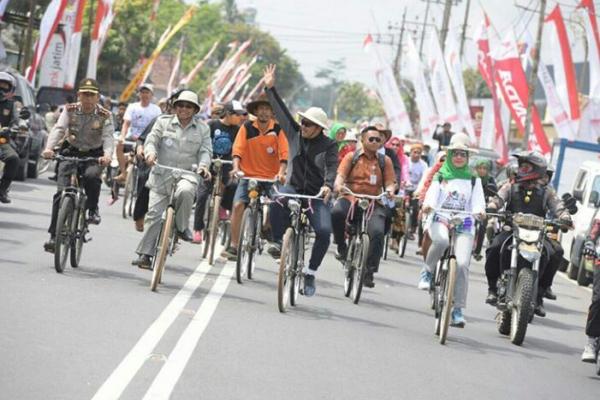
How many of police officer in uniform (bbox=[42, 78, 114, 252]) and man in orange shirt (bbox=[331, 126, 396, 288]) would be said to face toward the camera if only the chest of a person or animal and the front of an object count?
2

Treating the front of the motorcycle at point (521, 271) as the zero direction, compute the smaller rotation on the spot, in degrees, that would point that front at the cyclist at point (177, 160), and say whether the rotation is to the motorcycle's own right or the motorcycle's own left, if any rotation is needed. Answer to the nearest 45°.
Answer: approximately 90° to the motorcycle's own right

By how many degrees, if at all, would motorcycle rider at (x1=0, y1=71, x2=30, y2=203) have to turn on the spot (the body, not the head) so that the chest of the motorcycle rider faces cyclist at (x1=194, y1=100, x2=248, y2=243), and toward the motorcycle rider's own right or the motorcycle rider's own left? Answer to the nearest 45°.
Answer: approximately 90° to the motorcycle rider's own left

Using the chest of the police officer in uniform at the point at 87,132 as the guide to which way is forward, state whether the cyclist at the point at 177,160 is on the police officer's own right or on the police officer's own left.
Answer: on the police officer's own left

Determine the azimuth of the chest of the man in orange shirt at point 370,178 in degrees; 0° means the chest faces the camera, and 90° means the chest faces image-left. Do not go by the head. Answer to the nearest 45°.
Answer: approximately 0°

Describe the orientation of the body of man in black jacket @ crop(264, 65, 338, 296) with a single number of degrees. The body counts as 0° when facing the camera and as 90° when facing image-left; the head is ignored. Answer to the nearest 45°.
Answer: approximately 45°
